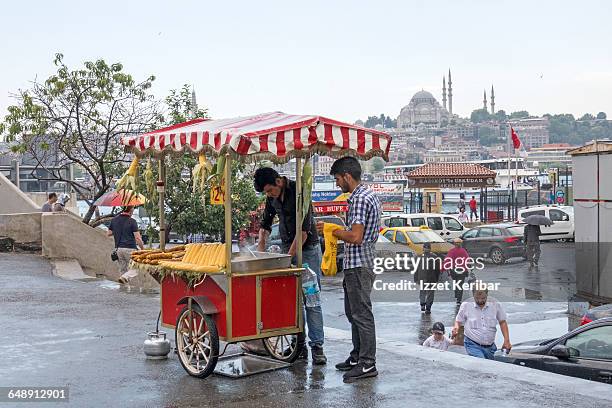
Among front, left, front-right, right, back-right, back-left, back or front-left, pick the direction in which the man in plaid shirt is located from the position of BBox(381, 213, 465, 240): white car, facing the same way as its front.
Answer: right

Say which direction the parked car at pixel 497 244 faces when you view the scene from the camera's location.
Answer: facing away from the viewer and to the left of the viewer

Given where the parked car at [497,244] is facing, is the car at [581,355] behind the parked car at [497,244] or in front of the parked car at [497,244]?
behind

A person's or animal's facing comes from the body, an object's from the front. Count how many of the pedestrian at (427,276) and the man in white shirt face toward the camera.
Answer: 1

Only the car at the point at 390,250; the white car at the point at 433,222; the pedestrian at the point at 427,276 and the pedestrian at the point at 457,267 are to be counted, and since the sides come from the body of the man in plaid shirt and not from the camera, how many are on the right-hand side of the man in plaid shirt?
4

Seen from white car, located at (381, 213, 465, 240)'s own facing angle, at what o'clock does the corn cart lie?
The corn cart is roughly at 3 o'clock from the white car.

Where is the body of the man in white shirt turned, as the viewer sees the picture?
toward the camera

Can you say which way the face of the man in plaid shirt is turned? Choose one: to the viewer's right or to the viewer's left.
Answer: to the viewer's left
